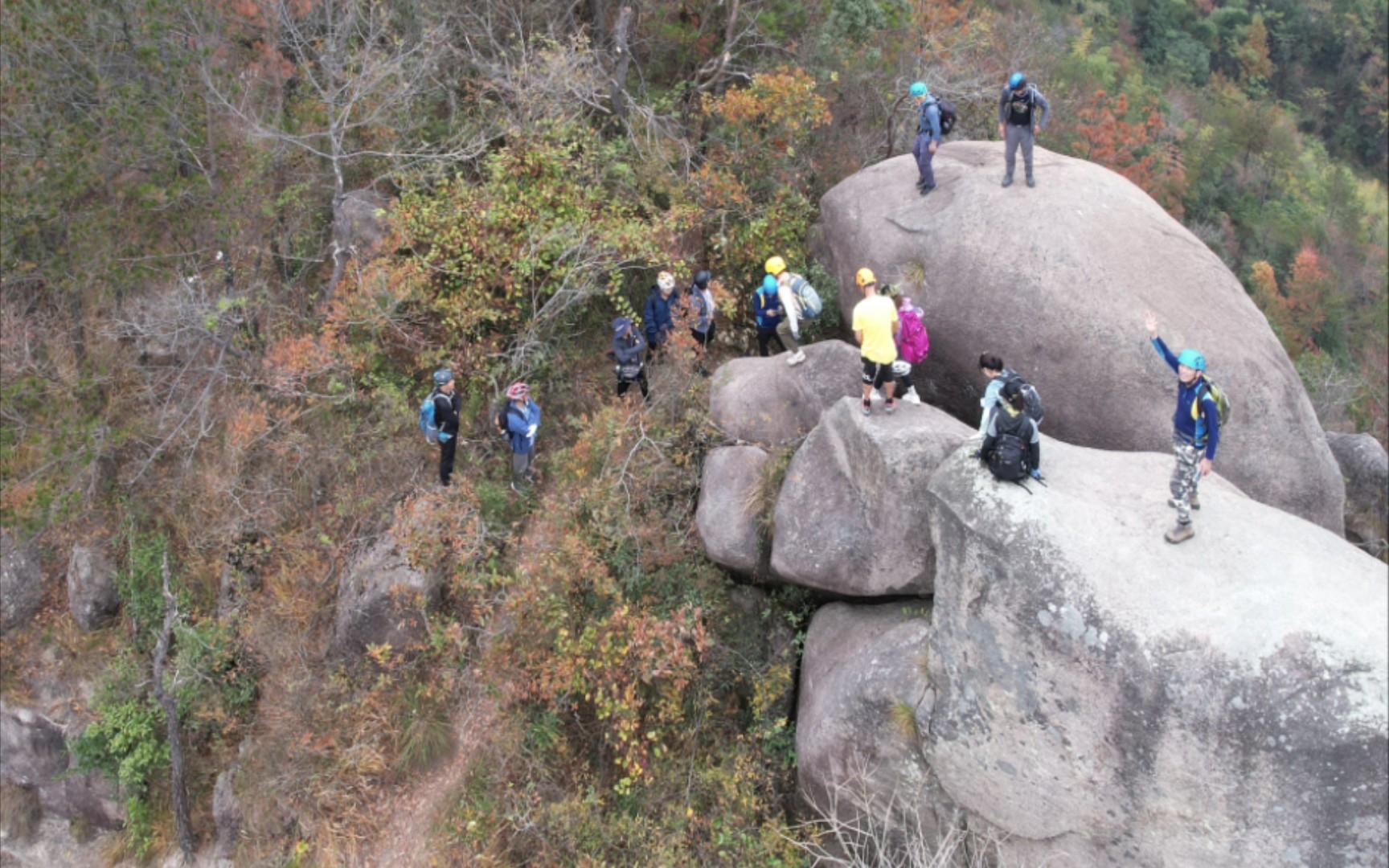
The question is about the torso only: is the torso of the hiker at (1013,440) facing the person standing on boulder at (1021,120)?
yes

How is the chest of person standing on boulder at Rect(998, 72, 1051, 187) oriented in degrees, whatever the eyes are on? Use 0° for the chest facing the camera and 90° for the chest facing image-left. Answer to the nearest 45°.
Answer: approximately 0°

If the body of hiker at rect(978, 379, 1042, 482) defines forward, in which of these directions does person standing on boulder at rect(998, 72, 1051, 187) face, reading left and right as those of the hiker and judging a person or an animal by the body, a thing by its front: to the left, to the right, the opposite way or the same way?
the opposite way

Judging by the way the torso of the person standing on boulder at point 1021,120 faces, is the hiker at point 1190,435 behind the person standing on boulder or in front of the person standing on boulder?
in front

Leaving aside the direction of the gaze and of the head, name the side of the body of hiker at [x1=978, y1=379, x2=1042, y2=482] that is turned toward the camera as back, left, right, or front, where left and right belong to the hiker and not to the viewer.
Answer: back
